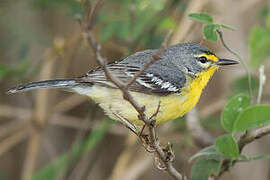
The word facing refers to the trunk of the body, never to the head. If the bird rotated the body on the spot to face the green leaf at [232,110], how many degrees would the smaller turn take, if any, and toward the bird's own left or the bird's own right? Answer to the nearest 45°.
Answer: approximately 45° to the bird's own right

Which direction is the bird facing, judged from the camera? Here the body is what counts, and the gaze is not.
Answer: to the viewer's right

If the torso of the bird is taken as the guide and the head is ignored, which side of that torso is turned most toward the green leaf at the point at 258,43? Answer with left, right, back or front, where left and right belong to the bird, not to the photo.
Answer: front
